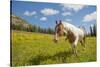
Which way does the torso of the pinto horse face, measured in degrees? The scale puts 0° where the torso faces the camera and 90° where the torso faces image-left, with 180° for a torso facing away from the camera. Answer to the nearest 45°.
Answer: approximately 45°
